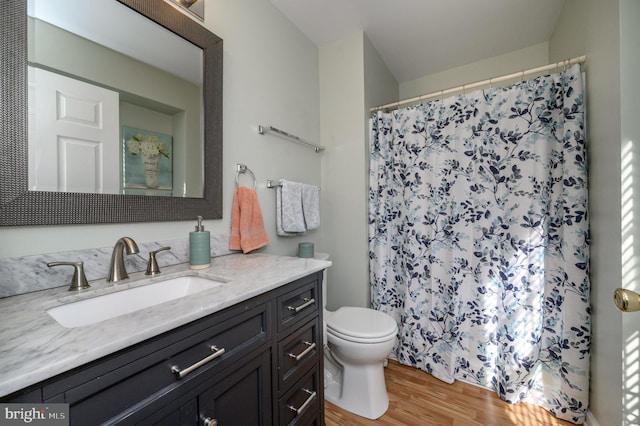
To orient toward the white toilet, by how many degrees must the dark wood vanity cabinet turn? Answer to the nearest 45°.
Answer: approximately 90° to its left

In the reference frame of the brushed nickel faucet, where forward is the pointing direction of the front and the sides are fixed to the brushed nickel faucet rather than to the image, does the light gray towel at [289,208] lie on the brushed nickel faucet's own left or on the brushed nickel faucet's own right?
on the brushed nickel faucet's own left

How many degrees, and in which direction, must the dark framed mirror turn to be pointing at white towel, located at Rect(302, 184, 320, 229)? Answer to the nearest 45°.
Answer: approximately 45° to its left

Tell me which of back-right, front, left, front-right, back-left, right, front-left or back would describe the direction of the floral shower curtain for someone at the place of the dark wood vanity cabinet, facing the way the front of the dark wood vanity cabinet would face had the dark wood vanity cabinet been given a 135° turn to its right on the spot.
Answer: back

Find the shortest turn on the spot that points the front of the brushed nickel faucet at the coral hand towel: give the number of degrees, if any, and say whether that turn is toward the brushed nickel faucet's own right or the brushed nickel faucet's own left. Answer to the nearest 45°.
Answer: approximately 45° to the brushed nickel faucet's own left

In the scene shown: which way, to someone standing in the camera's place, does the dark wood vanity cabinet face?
facing the viewer and to the right of the viewer

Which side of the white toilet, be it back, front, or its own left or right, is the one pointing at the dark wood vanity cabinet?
right

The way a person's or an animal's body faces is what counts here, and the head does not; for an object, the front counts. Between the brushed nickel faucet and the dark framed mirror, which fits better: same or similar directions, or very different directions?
same or similar directions

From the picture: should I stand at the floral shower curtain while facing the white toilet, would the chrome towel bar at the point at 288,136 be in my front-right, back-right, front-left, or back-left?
front-right

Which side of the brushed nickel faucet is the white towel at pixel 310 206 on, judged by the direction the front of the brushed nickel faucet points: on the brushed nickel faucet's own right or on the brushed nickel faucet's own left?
on the brushed nickel faucet's own left
